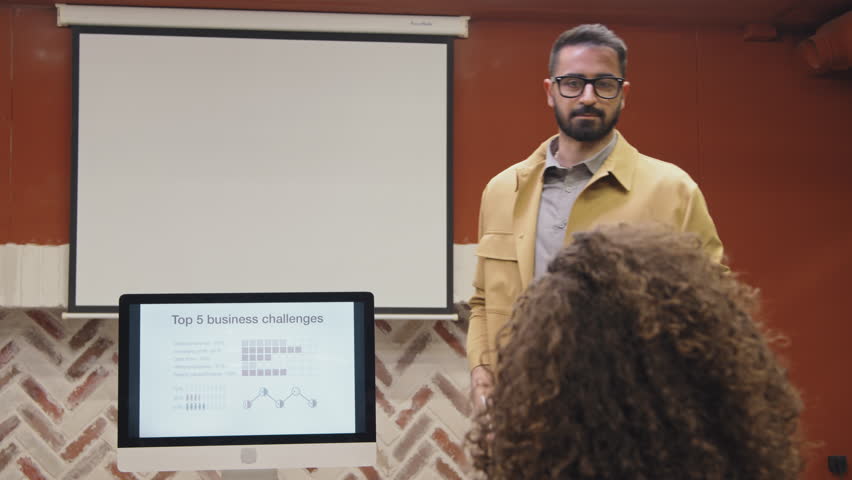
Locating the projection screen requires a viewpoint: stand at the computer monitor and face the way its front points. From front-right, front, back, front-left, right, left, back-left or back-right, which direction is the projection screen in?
back

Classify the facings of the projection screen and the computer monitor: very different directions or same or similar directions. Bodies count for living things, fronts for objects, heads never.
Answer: same or similar directions

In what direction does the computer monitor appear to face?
toward the camera

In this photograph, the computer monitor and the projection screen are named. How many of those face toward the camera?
2

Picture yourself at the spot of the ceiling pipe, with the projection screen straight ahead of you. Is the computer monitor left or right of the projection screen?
left

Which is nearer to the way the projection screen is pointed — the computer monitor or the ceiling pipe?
the computer monitor

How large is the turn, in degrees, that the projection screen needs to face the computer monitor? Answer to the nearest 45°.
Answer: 0° — it already faces it

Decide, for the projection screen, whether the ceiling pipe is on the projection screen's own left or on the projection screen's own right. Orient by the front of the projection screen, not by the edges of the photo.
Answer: on the projection screen's own left

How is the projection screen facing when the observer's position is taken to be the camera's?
facing the viewer
